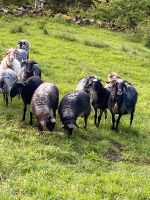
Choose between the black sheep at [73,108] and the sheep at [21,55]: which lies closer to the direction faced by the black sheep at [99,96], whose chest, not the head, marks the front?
the black sheep

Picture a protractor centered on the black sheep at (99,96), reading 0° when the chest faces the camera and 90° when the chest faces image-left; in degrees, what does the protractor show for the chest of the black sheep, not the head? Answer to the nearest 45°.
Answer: approximately 45°

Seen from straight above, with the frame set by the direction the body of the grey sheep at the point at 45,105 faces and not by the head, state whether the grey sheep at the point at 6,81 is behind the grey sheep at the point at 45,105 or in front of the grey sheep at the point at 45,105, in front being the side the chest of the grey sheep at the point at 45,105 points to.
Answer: behind

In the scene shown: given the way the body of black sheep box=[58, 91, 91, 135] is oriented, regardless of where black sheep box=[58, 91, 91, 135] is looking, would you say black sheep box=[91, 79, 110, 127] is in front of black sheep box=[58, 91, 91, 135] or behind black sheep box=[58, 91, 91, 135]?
behind

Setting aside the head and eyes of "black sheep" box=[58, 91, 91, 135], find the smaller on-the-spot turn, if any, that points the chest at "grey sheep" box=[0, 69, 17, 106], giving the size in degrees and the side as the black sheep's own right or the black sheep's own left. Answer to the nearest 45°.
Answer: approximately 90° to the black sheep's own right

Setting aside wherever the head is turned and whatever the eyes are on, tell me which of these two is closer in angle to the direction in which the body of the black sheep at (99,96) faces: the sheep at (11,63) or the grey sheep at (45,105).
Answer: the grey sheep

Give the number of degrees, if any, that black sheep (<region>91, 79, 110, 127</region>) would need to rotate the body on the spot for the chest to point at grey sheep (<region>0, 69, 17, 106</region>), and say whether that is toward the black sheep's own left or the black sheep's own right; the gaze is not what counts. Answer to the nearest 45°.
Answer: approximately 45° to the black sheep's own right

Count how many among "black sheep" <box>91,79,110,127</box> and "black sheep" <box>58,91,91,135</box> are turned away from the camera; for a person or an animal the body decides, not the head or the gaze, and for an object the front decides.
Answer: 0

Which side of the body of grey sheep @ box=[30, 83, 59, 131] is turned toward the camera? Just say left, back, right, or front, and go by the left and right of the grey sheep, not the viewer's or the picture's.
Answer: front

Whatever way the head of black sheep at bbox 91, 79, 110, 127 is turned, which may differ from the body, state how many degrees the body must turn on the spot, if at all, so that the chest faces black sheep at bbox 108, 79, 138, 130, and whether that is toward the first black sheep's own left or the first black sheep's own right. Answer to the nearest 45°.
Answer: approximately 135° to the first black sheep's own left

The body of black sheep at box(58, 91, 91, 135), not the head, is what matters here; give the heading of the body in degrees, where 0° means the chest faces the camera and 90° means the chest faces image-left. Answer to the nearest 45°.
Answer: approximately 45°
